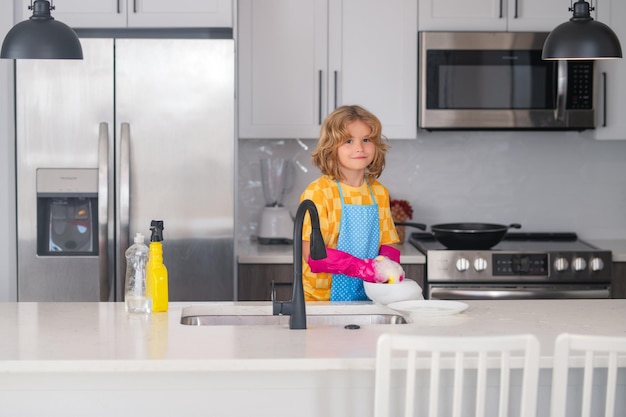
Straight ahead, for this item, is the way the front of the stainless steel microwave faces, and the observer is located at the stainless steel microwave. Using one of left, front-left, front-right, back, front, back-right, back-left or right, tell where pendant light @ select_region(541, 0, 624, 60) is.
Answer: front

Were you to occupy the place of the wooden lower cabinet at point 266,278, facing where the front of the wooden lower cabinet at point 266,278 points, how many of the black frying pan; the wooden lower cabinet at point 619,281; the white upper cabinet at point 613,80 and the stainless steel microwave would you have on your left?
4

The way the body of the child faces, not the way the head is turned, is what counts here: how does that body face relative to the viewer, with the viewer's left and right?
facing the viewer and to the right of the viewer

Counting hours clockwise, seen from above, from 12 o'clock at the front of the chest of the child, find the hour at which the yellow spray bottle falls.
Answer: The yellow spray bottle is roughly at 3 o'clock from the child.

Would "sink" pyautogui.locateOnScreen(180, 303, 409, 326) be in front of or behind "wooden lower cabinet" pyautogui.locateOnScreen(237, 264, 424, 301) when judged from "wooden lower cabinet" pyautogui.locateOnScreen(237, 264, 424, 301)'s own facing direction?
in front

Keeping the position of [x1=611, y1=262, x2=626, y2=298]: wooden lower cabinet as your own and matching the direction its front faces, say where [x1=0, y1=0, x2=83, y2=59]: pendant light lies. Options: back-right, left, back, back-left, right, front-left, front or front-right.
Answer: front-right

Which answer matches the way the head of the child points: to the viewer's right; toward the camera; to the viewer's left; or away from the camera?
toward the camera

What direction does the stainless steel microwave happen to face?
toward the camera

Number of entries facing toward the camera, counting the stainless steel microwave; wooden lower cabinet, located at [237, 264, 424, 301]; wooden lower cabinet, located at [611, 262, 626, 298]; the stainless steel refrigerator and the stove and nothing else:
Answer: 5

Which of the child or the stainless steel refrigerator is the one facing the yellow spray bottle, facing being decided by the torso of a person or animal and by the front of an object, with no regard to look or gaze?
the stainless steel refrigerator

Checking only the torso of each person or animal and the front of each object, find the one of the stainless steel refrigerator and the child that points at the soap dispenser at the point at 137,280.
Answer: the stainless steel refrigerator

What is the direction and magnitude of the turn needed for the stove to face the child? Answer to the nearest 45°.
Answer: approximately 45° to its right

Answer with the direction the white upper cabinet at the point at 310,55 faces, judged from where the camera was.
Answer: facing the viewer

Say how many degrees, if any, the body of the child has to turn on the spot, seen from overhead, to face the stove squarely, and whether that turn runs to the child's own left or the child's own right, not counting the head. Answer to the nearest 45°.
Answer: approximately 90° to the child's own left

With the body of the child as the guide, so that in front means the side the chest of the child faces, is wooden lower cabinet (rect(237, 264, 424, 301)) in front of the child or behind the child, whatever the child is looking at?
behind

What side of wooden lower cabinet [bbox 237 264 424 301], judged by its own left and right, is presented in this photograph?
front

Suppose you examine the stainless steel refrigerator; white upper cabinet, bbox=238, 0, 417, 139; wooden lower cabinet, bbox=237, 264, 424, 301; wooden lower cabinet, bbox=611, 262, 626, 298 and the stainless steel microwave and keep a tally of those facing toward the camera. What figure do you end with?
5

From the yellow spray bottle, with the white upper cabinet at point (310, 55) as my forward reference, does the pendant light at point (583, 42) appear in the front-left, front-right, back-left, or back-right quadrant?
front-right

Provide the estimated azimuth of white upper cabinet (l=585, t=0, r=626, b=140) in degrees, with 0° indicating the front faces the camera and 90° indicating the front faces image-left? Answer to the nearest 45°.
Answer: approximately 0°

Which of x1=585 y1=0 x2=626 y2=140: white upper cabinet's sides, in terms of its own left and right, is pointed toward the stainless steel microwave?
right

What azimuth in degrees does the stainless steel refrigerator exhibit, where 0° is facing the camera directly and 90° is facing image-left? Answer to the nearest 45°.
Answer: approximately 0°
